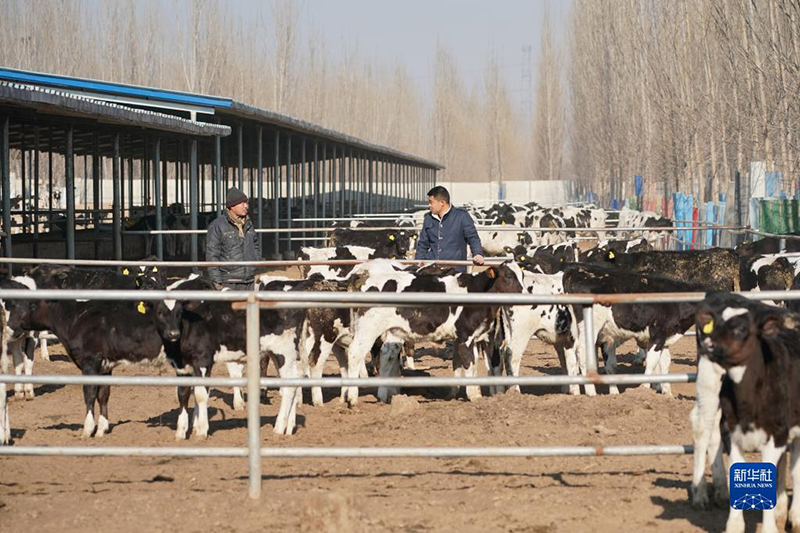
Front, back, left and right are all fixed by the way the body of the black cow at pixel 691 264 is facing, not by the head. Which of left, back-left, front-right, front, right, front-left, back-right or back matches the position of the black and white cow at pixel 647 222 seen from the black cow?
right

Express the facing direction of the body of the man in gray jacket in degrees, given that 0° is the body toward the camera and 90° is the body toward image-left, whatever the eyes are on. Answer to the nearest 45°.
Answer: approximately 315°

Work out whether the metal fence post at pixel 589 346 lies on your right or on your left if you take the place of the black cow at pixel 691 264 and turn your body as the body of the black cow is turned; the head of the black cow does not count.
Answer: on your left

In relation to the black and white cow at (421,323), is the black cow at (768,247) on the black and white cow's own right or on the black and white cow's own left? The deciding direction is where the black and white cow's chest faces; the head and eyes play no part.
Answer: on the black and white cow's own left

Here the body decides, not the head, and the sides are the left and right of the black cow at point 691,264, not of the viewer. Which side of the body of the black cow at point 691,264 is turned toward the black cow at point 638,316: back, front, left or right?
left

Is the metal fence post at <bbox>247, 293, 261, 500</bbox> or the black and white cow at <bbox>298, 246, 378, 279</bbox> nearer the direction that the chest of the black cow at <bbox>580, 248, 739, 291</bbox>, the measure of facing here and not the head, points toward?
the black and white cow

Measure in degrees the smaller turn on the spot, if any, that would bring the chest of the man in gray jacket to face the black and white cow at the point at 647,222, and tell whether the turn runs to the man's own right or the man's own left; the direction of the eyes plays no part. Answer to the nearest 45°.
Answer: approximately 90° to the man's own left
